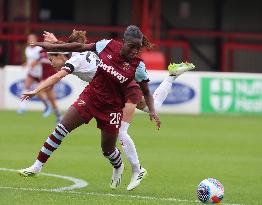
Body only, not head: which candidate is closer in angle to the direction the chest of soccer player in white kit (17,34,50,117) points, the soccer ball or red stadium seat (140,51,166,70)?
the soccer ball

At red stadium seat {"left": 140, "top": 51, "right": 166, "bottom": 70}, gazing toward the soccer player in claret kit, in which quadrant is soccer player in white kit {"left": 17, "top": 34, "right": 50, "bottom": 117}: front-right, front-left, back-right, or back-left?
front-right

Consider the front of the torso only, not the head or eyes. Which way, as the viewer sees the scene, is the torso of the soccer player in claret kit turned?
toward the camera

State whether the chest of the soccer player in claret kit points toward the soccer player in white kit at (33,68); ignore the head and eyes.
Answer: no

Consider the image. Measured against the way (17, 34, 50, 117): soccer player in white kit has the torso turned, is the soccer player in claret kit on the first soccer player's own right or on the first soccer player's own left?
on the first soccer player's own left

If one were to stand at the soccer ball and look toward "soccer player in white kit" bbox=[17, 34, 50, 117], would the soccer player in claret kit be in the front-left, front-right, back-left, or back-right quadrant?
front-left

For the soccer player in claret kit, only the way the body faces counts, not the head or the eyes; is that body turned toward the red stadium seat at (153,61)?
no

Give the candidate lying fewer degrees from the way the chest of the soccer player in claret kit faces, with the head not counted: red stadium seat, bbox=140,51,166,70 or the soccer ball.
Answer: the soccer ball

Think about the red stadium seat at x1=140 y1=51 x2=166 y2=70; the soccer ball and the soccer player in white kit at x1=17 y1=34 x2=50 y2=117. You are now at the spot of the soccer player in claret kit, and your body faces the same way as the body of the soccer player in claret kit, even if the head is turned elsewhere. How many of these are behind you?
2

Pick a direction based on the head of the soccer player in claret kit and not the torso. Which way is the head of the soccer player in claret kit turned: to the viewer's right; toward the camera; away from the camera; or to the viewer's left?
toward the camera

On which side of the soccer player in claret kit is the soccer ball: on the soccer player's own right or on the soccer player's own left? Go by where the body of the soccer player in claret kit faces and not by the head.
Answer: on the soccer player's own left

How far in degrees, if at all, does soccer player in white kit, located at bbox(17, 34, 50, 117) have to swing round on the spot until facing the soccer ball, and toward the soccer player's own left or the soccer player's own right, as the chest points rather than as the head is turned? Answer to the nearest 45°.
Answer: approximately 45° to the soccer player's own left
